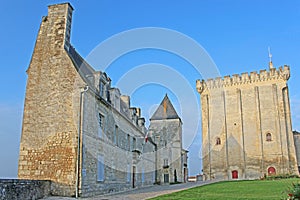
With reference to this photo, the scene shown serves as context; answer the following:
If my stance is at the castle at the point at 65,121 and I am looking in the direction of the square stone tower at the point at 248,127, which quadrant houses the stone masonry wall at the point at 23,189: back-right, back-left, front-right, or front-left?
back-right

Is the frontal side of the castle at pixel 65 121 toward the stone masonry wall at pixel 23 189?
no

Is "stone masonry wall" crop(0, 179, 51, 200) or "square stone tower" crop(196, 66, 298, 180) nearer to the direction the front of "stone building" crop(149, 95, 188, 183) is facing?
the stone masonry wall

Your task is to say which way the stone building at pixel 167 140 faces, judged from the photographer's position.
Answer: facing the viewer

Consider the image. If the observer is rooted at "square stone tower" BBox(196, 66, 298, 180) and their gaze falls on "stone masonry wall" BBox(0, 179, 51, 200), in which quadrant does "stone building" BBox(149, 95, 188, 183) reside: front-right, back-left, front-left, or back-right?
front-right

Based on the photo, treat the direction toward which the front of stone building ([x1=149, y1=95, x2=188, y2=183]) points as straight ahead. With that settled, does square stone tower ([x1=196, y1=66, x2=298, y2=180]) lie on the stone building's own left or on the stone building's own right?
on the stone building's own left

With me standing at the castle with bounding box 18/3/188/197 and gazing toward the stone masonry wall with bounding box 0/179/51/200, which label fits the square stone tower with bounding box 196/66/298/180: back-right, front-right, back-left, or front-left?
back-left

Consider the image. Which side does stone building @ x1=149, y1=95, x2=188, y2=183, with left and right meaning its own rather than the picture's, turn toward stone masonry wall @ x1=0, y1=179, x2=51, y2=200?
front
